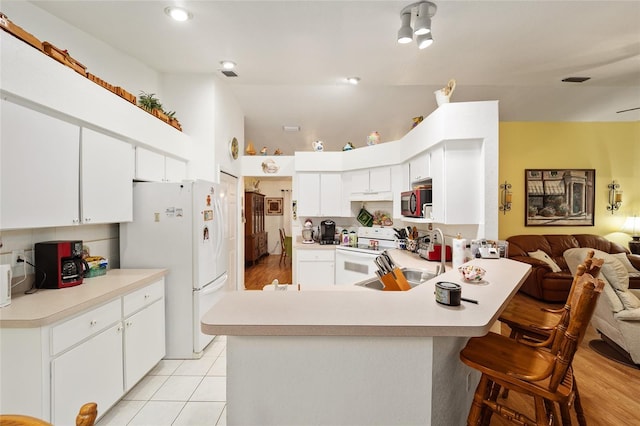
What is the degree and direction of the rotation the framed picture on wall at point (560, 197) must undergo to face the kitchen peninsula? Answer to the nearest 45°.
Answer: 0° — it already faces it

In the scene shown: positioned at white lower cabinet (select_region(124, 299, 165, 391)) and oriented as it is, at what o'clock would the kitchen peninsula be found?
The kitchen peninsula is roughly at 1 o'clock from the white lower cabinet.

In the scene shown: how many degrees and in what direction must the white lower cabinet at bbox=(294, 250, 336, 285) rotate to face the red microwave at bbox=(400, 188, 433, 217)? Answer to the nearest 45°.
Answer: approximately 45° to its left

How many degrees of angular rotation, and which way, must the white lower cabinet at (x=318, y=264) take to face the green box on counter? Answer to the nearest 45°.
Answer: approximately 45° to its right

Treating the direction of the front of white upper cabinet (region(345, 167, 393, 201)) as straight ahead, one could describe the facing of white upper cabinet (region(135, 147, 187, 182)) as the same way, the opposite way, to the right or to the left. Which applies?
to the left

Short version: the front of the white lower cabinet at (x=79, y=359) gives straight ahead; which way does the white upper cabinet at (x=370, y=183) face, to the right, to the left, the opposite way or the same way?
to the right

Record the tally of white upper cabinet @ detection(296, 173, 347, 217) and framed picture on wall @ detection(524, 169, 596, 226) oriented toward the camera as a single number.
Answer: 2

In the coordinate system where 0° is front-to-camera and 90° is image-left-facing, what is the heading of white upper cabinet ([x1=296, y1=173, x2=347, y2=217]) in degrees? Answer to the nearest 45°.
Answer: approximately 0°

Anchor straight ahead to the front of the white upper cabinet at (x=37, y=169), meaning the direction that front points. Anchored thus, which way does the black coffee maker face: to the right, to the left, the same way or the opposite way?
to the right

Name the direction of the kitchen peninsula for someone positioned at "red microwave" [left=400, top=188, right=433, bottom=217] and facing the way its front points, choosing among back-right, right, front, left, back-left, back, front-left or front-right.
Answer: front-left

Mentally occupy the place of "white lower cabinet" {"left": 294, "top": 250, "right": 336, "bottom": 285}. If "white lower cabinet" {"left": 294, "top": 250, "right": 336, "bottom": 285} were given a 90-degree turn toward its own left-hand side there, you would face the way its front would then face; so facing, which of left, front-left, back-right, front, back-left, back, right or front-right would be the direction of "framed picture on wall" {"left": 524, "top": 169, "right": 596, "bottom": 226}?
front

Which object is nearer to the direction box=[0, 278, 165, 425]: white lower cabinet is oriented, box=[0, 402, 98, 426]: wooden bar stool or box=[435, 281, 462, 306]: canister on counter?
the canister on counter
